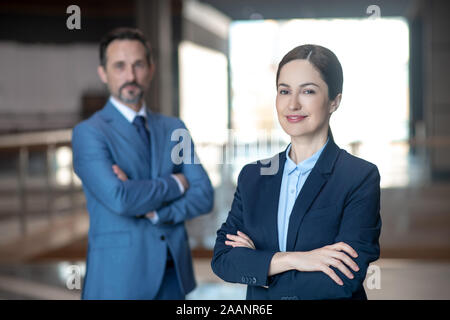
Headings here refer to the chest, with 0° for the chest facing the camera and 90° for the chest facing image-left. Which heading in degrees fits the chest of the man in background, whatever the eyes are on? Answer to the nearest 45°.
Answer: approximately 315°

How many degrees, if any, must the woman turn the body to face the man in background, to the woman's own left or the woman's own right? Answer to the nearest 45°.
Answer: approximately 90° to the woman's own right

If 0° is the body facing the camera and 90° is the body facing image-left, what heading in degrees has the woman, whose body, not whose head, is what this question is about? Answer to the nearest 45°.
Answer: approximately 45°
